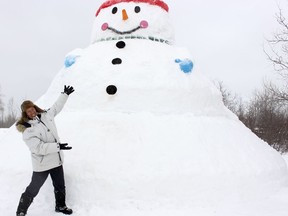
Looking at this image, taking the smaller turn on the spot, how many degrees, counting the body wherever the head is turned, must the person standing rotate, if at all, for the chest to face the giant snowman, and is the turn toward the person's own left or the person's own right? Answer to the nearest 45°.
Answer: approximately 90° to the person's own left

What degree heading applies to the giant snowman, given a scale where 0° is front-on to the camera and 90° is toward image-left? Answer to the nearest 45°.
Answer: approximately 0°

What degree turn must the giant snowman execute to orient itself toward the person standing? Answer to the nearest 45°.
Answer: approximately 45° to its right

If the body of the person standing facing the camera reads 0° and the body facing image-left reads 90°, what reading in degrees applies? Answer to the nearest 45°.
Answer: approximately 315°
